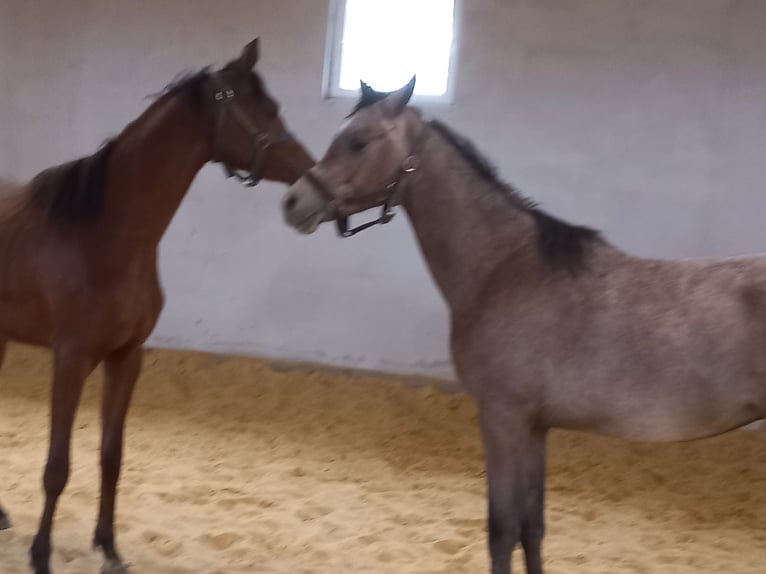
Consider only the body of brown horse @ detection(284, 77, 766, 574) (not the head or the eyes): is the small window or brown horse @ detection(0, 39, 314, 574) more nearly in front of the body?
the brown horse

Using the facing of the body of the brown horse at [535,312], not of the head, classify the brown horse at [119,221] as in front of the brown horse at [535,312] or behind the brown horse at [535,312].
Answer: in front

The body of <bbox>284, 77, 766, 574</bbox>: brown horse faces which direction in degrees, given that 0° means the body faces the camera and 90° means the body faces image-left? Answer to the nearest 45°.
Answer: approximately 90°
